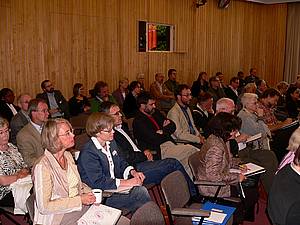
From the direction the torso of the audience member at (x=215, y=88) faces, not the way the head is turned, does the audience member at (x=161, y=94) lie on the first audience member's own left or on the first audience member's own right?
on the first audience member's own right

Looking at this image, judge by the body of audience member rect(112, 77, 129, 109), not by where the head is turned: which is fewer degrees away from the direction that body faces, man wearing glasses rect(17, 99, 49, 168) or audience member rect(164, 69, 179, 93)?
the man wearing glasses

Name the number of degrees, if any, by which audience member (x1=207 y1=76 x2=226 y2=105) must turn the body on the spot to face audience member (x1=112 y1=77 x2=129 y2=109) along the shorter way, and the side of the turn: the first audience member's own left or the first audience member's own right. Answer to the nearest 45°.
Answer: approximately 90° to the first audience member's own right

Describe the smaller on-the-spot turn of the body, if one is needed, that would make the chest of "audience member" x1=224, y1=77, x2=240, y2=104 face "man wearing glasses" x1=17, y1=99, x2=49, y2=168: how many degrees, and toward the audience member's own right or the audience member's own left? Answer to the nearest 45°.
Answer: approximately 45° to the audience member's own right

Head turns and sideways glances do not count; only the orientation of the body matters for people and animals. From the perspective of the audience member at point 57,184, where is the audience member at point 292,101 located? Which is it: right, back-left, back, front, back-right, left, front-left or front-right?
left

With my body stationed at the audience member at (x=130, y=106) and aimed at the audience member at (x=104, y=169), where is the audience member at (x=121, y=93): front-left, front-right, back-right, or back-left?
back-right

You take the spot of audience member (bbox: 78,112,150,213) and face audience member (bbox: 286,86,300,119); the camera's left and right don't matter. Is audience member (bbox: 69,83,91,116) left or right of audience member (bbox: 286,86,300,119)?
left

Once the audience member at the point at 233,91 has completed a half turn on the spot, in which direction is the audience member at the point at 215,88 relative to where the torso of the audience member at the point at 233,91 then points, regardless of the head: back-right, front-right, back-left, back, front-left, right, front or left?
left
